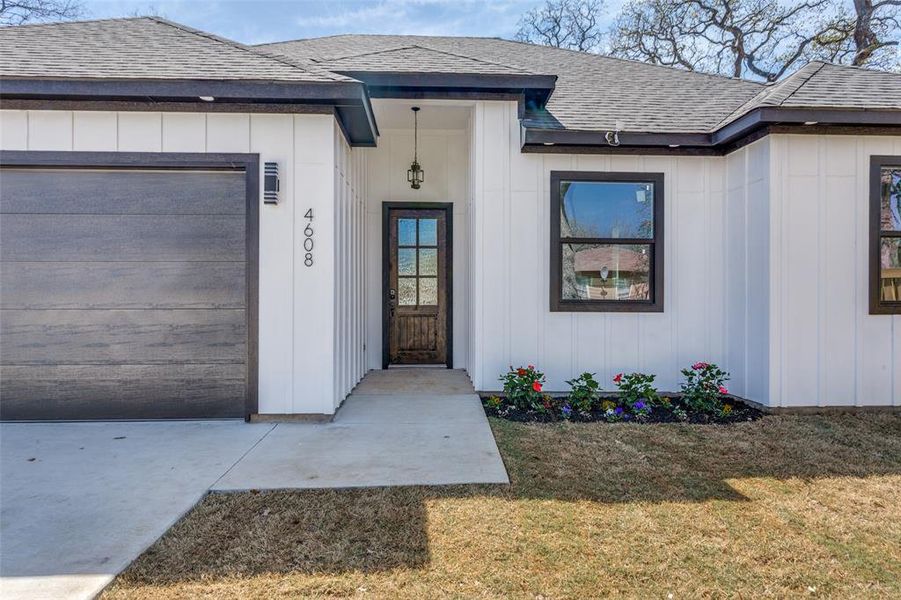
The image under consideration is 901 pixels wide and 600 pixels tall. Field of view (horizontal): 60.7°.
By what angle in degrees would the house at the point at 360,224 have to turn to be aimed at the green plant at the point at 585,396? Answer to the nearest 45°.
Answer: approximately 90° to its left

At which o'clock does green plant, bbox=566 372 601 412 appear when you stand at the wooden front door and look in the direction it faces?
The green plant is roughly at 11 o'clock from the wooden front door.

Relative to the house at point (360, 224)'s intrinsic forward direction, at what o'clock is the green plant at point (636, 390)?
The green plant is roughly at 9 o'clock from the house.

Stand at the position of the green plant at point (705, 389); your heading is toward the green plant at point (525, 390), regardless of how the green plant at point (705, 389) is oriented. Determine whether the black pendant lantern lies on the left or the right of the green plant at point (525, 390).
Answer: right

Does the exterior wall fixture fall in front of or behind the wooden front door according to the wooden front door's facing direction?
in front

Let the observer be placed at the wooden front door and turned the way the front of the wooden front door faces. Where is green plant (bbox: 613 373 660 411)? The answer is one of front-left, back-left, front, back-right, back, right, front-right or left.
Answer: front-left
